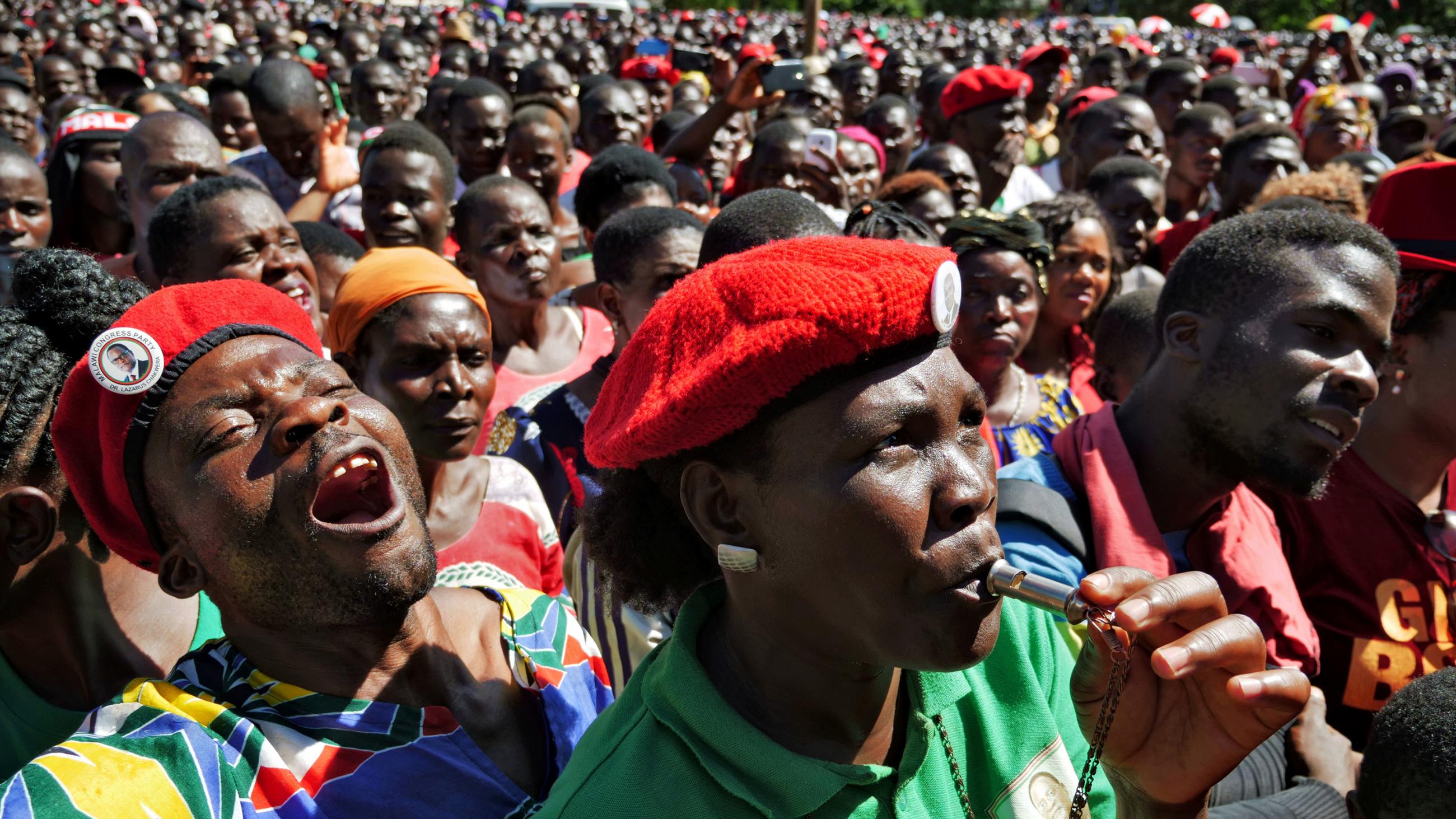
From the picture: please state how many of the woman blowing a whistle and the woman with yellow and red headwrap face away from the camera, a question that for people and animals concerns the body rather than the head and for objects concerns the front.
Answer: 0

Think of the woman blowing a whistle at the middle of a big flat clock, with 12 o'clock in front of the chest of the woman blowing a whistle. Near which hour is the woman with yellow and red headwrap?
The woman with yellow and red headwrap is roughly at 8 o'clock from the woman blowing a whistle.

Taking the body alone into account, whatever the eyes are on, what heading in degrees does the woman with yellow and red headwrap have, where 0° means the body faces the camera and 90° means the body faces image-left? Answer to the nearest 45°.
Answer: approximately 315°

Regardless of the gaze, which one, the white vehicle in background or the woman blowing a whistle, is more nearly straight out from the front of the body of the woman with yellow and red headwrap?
the woman blowing a whistle

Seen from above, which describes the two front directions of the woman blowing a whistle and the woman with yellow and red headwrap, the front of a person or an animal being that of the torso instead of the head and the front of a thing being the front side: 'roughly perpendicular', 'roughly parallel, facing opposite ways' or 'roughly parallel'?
roughly parallel

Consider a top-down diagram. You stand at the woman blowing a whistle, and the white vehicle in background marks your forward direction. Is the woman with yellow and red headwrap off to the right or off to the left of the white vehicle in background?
right

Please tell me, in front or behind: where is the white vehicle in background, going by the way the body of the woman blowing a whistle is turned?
behind

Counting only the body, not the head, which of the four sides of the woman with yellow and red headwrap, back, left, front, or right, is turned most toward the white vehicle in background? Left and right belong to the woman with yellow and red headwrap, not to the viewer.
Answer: back

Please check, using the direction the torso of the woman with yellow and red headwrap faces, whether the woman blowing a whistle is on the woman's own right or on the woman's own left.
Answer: on the woman's own right
